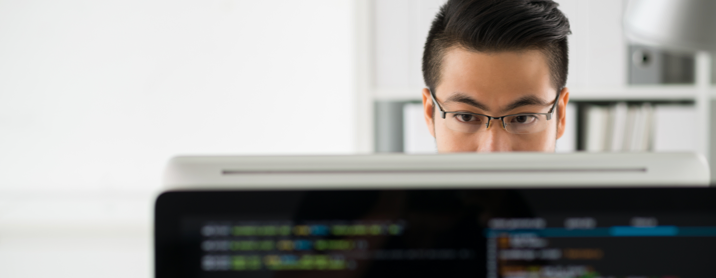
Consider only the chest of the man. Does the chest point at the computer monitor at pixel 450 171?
yes

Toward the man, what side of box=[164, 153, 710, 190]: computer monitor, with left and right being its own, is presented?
front

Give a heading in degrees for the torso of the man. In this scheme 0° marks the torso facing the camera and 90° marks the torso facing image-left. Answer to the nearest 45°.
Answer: approximately 0°

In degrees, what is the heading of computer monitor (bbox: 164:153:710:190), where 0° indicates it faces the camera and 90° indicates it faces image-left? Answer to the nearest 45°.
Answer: approximately 180°

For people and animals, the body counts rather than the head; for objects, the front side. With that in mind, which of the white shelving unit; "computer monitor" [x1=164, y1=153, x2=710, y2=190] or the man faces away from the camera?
the computer monitor

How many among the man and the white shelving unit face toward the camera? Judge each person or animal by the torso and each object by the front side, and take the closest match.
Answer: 2

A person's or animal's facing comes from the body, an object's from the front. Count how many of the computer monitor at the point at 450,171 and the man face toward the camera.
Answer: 1

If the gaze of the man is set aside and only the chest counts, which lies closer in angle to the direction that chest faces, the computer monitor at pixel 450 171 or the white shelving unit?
the computer monitor

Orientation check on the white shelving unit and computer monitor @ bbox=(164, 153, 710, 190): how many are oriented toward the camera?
1

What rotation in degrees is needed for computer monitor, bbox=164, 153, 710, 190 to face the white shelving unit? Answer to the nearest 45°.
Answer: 0° — it already faces it
